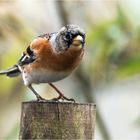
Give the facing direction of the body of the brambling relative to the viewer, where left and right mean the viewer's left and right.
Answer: facing the viewer and to the right of the viewer

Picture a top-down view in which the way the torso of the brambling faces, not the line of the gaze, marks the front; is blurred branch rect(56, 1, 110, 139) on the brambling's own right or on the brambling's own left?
on the brambling's own left
